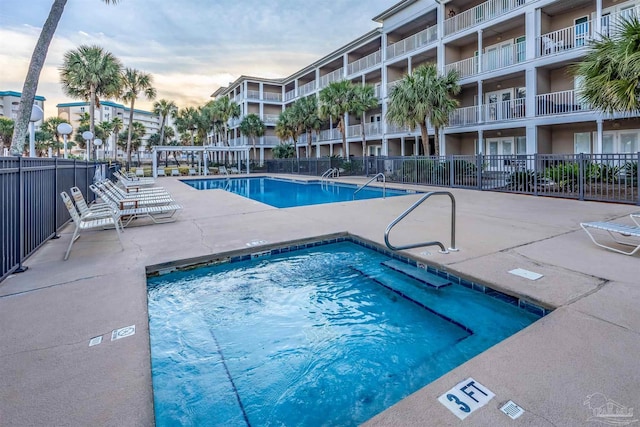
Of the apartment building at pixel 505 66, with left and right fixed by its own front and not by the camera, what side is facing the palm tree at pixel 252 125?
right

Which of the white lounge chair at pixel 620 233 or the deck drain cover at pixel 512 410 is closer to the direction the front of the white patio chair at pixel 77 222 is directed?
the white lounge chair

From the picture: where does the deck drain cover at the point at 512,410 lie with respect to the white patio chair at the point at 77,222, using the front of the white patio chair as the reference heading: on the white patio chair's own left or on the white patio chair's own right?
on the white patio chair's own right

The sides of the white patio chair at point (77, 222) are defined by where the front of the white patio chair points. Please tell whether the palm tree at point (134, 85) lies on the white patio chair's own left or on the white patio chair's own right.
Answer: on the white patio chair's own left

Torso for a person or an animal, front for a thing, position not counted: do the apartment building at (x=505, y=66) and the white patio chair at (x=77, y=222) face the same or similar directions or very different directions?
very different directions

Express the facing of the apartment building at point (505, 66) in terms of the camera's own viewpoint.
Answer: facing the viewer and to the left of the viewer

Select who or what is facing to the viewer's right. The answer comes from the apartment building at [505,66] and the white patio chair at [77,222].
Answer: the white patio chair

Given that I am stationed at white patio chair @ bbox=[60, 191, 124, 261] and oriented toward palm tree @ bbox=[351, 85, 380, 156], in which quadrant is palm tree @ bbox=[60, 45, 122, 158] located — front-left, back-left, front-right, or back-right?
front-left

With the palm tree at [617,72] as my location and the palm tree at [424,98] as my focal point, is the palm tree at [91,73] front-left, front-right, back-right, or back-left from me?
front-left

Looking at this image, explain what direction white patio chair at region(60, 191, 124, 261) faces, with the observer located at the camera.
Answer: facing to the right of the viewer

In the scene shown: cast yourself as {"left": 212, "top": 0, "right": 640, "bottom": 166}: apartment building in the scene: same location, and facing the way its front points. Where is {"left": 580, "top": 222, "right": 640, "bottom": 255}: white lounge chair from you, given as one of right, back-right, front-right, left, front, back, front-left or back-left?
front-left

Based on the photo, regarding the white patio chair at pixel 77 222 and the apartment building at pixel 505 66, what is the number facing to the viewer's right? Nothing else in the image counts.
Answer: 1
